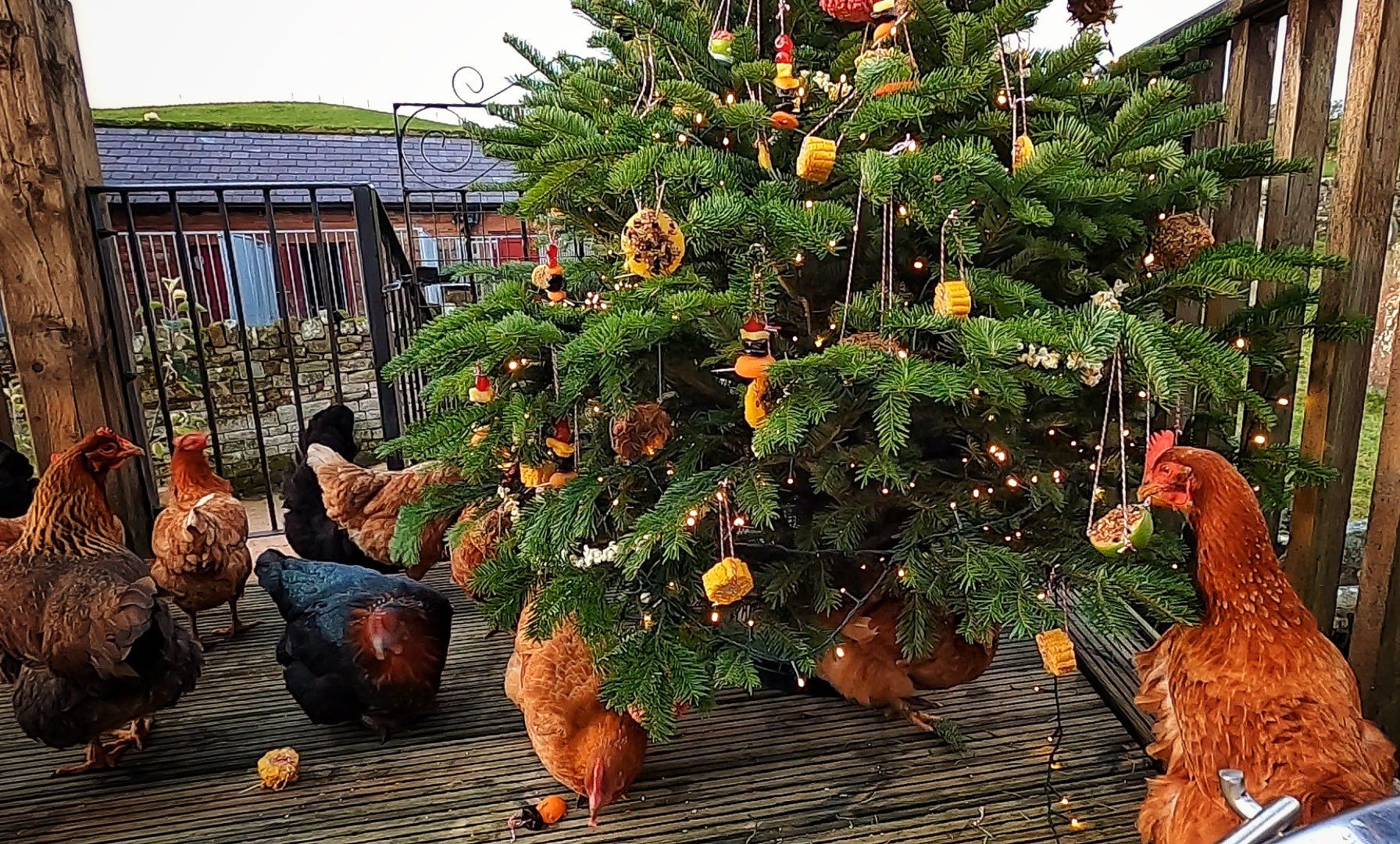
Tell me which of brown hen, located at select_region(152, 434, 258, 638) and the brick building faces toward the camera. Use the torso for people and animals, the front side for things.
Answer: the brick building

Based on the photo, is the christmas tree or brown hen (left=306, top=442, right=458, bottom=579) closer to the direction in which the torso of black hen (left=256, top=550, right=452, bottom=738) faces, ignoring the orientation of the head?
the christmas tree

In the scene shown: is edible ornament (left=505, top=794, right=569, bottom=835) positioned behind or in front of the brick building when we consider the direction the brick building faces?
in front

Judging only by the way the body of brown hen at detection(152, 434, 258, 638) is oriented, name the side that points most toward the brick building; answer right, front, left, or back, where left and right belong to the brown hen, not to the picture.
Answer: front

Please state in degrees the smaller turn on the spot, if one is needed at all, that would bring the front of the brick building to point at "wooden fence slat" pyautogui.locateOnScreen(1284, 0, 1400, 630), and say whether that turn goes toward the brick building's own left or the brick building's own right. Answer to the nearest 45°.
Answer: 0° — it already faces it

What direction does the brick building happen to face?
toward the camera

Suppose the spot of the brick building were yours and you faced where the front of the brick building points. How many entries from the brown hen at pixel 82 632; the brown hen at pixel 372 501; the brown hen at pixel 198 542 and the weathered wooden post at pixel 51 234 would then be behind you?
0

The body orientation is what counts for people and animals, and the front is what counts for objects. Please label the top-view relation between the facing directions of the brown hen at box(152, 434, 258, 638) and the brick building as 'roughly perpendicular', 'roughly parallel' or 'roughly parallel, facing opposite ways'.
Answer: roughly parallel, facing opposite ways

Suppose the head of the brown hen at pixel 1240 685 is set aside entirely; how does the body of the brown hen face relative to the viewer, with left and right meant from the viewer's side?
facing the viewer and to the left of the viewer

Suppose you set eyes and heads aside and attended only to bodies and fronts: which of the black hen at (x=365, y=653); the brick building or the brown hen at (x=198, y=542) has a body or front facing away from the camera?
the brown hen

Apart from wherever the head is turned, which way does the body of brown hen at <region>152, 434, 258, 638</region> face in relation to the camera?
away from the camera

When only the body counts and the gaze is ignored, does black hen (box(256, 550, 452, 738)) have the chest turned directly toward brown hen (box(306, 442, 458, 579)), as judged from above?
no

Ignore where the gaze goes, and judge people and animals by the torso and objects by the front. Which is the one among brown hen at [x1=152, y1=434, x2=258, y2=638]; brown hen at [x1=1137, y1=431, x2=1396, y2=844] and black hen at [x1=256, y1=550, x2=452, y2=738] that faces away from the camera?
brown hen at [x1=152, y1=434, x2=258, y2=638]

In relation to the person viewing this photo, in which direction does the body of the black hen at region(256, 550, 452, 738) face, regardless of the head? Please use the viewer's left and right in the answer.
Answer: facing the viewer and to the right of the viewer
